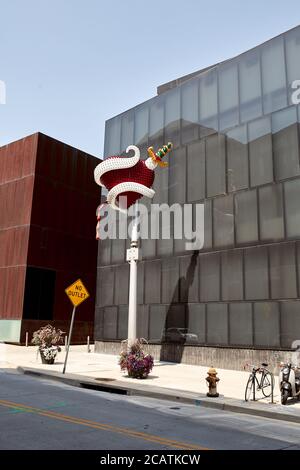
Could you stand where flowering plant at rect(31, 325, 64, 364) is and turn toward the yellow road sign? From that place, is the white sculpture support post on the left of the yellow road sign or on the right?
left

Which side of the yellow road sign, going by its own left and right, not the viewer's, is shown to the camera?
front

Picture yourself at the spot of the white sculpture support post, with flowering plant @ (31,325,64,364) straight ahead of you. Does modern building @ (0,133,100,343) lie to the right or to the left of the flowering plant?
right

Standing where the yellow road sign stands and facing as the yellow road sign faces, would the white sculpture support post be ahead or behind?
behind

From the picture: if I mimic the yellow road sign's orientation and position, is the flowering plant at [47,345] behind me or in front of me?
behind

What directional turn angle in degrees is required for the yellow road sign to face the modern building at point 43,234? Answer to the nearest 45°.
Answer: approximately 180°

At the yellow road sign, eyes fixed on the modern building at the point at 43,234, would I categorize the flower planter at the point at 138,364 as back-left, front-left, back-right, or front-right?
back-right
